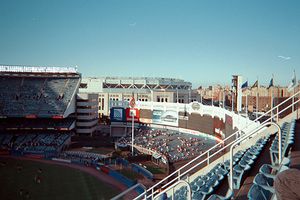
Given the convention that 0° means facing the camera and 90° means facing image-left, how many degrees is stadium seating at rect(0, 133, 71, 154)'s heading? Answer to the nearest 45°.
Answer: approximately 0°

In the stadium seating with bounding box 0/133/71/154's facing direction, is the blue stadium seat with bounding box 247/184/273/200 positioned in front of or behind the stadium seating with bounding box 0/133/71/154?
in front

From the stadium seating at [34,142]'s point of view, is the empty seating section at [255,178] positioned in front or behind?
in front

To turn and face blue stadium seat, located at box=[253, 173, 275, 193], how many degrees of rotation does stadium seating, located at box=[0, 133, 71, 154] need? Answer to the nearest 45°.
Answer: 0° — it already faces it
